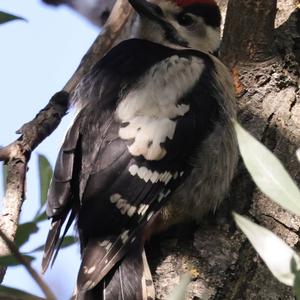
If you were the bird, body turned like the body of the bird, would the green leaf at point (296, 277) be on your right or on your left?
on your right

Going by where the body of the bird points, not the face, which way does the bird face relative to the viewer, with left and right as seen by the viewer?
facing away from the viewer and to the right of the viewer

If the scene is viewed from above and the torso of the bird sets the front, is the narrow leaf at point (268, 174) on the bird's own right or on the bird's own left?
on the bird's own right
